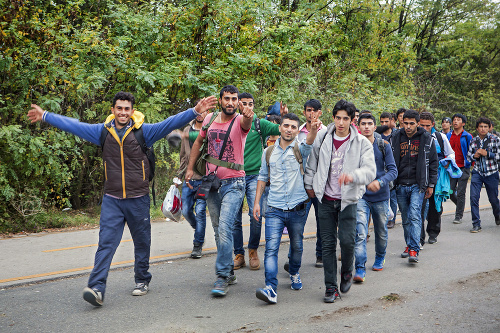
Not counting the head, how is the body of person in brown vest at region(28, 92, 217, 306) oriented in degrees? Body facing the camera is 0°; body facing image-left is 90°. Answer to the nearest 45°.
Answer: approximately 0°

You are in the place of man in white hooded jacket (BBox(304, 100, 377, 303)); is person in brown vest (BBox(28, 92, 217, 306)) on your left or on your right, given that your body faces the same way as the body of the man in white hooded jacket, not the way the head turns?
on your right

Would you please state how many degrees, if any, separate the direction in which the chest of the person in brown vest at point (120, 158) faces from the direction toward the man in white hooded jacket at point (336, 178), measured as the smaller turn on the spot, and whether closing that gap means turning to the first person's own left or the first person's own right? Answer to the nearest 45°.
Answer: approximately 90° to the first person's own left
